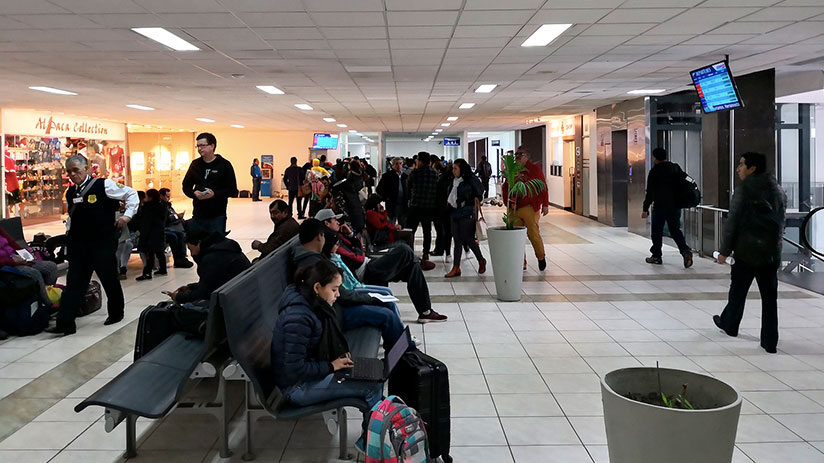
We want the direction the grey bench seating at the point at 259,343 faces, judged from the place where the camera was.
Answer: facing to the right of the viewer

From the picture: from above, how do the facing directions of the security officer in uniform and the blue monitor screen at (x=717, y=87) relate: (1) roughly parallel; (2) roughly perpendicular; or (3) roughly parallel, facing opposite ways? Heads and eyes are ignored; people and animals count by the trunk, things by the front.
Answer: roughly parallel

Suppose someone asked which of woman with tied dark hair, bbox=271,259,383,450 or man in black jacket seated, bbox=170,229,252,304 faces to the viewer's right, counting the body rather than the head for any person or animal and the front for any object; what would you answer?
the woman with tied dark hair

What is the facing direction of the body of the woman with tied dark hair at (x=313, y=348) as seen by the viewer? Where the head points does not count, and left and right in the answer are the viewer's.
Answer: facing to the right of the viewer

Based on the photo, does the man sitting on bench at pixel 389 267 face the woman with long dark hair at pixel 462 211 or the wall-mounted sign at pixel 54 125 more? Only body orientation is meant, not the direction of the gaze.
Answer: the woman with long dark hair

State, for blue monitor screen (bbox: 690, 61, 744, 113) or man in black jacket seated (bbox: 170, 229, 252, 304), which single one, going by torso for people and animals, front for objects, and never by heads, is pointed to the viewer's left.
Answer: the man in black jacket seated

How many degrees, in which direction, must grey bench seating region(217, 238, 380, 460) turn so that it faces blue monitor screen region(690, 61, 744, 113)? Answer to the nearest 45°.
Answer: approximately 45° to its left

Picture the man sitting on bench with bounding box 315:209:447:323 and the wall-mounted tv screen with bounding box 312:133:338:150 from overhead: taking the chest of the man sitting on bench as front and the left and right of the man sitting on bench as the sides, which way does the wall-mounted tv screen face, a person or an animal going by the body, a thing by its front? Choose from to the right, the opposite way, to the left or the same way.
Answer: to the right

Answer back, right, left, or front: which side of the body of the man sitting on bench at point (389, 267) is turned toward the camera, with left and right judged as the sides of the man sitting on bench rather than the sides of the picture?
right

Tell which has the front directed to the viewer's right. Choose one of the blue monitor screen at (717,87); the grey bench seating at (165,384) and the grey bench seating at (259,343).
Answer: the grey bench seating at (259,343)

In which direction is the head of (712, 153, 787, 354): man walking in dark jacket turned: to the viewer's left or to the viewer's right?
to the viewer's left

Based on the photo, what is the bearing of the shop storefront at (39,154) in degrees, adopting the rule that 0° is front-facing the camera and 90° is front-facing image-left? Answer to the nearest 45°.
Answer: approximately 315°

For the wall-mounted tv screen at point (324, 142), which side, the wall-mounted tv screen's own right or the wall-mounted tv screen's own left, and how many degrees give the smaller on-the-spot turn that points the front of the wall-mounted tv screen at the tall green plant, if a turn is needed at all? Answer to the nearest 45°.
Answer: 0° — it already faces it

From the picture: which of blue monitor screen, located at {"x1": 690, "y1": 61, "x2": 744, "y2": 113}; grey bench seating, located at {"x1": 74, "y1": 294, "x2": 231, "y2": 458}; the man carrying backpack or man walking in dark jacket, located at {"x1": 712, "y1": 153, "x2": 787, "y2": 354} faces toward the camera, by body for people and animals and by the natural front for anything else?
the blue monitor screen

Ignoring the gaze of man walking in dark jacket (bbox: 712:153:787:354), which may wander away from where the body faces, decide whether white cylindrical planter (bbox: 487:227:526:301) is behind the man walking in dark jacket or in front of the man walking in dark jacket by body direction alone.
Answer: in front
